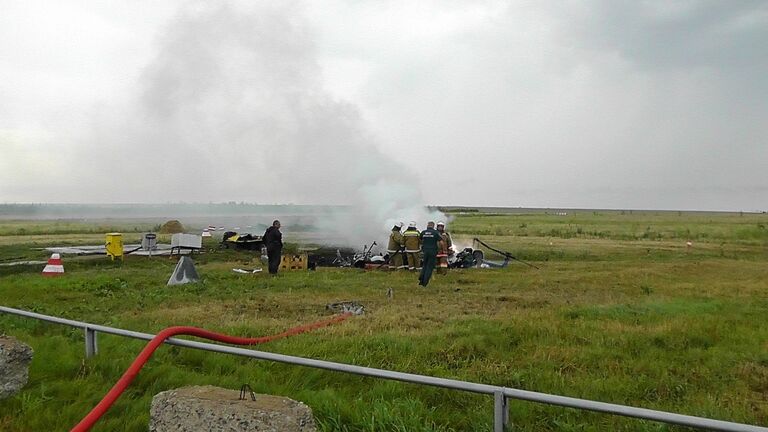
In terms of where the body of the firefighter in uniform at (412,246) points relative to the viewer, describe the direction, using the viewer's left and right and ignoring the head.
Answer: facing away from the viewer

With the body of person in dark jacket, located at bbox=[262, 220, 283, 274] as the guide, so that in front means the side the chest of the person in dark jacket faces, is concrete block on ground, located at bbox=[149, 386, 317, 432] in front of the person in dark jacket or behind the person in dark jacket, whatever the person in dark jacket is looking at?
behind

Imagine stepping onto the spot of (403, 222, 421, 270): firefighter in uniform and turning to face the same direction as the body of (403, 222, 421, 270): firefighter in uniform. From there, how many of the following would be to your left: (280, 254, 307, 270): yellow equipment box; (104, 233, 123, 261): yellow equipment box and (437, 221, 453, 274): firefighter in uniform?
2

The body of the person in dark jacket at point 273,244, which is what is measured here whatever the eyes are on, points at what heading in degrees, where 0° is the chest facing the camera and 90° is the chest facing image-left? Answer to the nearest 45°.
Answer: approximately 225°

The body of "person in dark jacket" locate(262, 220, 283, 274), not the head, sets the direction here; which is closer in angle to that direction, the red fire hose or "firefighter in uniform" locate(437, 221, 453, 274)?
the firefighter in uniform

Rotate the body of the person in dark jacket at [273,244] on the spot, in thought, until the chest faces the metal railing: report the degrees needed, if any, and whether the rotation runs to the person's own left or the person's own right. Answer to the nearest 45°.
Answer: approximately 135° to the person's own right

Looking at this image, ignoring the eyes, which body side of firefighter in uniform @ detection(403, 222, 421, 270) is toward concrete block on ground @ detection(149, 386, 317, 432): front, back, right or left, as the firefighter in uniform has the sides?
back

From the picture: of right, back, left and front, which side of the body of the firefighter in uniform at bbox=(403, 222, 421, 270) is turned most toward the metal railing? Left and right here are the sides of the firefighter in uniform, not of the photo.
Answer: back
